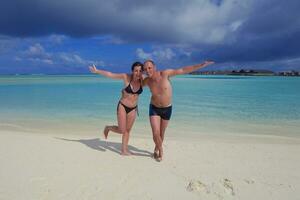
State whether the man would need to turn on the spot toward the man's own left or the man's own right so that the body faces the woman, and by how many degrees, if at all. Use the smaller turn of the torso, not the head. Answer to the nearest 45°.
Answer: approximately 90° to the man's own right

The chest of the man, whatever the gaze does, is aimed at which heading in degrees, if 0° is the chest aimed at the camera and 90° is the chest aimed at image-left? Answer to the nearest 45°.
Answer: approximately 0°
